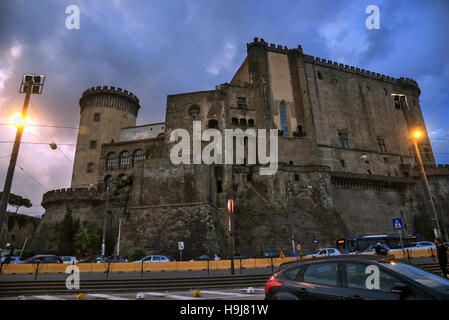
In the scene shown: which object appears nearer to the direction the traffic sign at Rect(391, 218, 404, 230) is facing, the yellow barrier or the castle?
the yellow barrier

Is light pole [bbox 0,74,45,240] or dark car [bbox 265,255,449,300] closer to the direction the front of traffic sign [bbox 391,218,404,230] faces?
the dark car

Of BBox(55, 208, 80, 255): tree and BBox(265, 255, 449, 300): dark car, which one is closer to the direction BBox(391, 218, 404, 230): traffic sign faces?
the dark car

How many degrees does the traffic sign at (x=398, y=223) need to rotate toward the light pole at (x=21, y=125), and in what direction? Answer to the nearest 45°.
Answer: approximately 45° to its right

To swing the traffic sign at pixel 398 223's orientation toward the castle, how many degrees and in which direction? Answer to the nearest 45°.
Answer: approximately 135° to its right

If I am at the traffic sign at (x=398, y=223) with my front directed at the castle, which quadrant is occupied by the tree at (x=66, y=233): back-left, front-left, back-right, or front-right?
front-left

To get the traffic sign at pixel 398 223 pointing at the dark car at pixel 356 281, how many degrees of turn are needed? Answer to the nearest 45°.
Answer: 0° — it already faces it

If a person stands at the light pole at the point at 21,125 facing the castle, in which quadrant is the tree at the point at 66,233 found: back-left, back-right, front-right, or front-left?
front-left

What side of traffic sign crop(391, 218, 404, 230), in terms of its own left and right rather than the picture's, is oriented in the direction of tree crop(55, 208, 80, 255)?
right

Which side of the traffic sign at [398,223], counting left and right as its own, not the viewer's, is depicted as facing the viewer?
front

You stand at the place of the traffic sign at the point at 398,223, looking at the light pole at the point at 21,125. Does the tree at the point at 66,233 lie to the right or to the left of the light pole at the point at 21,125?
right
